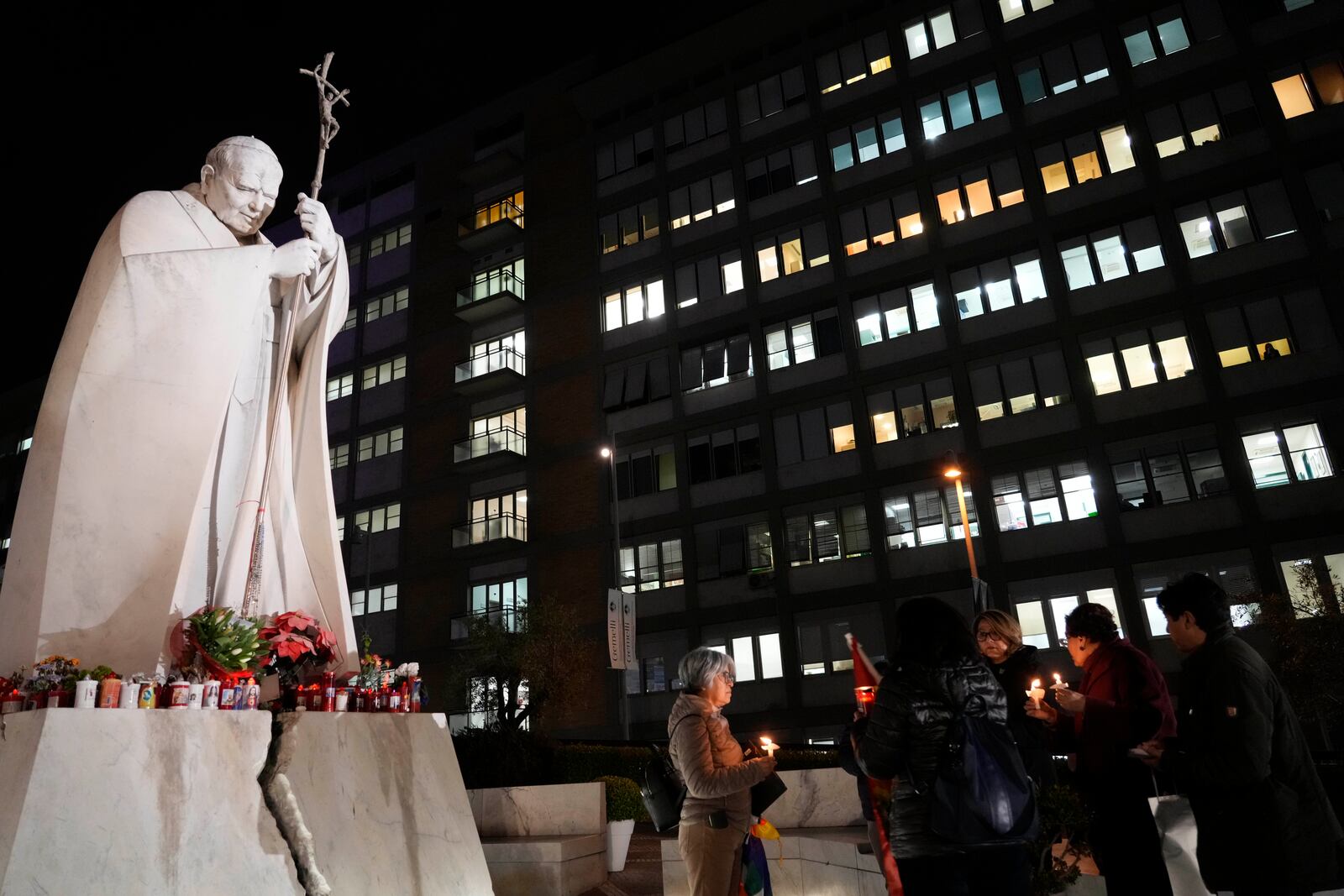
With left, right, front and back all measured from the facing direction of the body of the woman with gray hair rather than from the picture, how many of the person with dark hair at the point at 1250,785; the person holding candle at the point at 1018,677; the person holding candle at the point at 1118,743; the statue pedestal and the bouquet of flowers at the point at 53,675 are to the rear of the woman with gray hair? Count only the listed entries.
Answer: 2

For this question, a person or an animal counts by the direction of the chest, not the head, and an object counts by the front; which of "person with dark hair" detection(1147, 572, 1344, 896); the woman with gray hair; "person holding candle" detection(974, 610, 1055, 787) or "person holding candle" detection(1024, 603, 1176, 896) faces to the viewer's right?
the woman with gray hair

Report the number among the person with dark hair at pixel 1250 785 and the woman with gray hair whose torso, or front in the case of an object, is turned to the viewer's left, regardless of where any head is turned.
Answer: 1

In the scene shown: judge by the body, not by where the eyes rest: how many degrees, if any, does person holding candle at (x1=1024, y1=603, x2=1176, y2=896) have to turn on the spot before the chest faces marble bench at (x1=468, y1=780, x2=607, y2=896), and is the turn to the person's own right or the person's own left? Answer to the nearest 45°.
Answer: approximately 45° to the person's own right

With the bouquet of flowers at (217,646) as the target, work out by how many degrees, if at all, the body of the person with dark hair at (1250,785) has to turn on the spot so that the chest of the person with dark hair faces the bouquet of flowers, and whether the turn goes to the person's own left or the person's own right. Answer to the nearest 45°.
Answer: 0° — they already face it

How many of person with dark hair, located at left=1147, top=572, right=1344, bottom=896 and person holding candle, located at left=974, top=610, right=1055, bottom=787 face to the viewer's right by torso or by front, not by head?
0

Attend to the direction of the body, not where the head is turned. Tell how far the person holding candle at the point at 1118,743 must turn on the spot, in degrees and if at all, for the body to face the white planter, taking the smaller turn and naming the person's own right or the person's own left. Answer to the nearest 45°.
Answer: approximately 45° to the person's own right

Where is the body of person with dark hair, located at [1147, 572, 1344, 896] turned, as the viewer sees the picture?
to the viewer's left

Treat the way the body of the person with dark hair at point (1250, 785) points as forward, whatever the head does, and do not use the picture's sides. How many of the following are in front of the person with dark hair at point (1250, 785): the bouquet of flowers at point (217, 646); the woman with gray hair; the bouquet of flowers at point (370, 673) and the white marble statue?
4

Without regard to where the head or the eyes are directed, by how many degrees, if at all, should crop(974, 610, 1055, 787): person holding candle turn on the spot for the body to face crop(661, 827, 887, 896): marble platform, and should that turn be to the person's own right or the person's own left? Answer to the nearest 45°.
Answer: approximately 90° to the person's own right

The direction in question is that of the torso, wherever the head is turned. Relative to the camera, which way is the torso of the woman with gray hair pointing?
to the viewer's right

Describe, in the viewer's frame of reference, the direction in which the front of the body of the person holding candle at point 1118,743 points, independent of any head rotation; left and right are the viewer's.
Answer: facing to the left of the viewer

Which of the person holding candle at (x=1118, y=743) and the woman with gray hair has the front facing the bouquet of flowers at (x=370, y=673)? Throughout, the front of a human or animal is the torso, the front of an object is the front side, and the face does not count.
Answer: the person holding candle

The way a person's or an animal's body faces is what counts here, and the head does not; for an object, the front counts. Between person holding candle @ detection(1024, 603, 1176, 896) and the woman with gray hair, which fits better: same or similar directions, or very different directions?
very different directions

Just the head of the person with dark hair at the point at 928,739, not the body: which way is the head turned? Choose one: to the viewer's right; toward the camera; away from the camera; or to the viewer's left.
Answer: away from the camera

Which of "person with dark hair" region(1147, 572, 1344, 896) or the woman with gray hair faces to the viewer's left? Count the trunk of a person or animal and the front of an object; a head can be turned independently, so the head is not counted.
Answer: the person with dark hair
